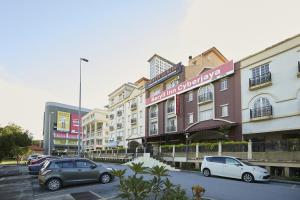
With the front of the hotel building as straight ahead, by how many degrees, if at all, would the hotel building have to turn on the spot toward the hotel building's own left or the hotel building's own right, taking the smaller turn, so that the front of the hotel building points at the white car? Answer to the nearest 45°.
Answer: approximately 45° to the hotel building's own left

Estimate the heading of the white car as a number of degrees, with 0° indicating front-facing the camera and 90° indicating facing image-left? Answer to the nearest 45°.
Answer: approximately 315°

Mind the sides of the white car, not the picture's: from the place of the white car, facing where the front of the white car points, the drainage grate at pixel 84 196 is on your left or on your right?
on your right

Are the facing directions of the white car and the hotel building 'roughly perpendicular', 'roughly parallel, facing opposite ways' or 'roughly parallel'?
roughly perpendicular

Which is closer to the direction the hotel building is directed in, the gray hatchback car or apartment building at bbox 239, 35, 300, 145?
the gray hatchback car

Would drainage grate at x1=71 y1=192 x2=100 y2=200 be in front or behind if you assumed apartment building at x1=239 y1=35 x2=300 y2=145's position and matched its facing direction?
in front

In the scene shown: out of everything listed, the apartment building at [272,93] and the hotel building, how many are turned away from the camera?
0

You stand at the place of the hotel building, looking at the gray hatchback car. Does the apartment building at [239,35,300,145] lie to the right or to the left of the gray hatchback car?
left

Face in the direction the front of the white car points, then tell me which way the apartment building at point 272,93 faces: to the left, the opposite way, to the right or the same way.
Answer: to the right

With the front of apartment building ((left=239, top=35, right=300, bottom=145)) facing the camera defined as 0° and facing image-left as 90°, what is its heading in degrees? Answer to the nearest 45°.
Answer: approximately 45°

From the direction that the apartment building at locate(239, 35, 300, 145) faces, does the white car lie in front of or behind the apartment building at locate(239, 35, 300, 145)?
in front
